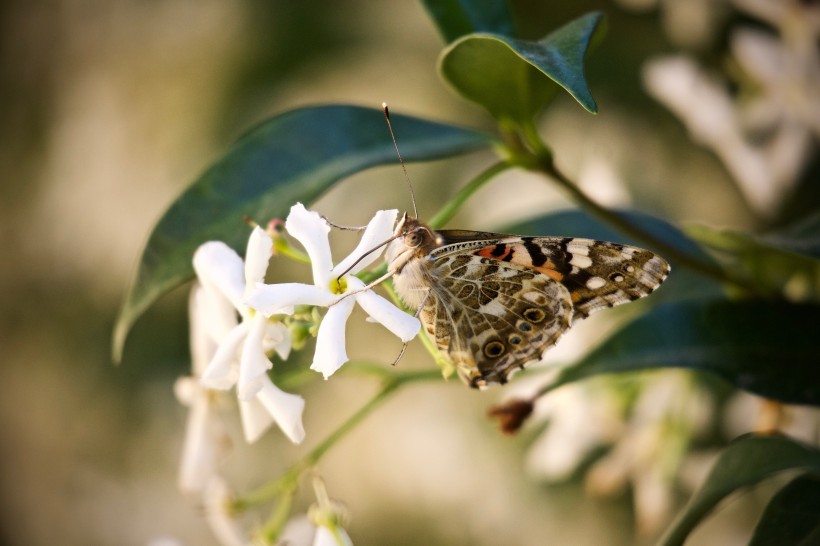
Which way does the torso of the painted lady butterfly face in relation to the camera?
to the viewer's left
